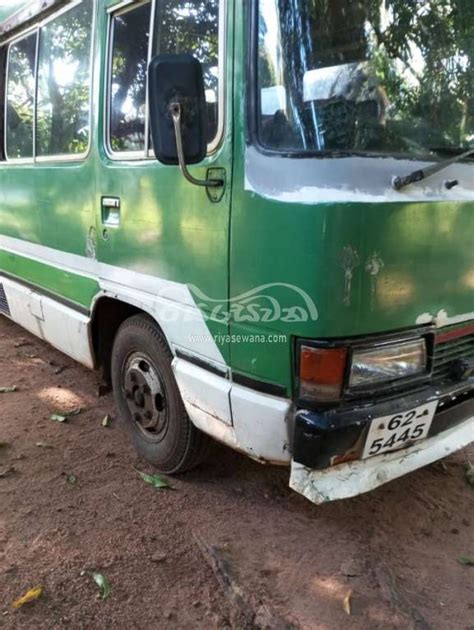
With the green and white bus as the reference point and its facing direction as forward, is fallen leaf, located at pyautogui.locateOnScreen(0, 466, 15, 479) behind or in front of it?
behind

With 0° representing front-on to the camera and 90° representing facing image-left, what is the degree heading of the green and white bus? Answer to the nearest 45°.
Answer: approximately 315°
